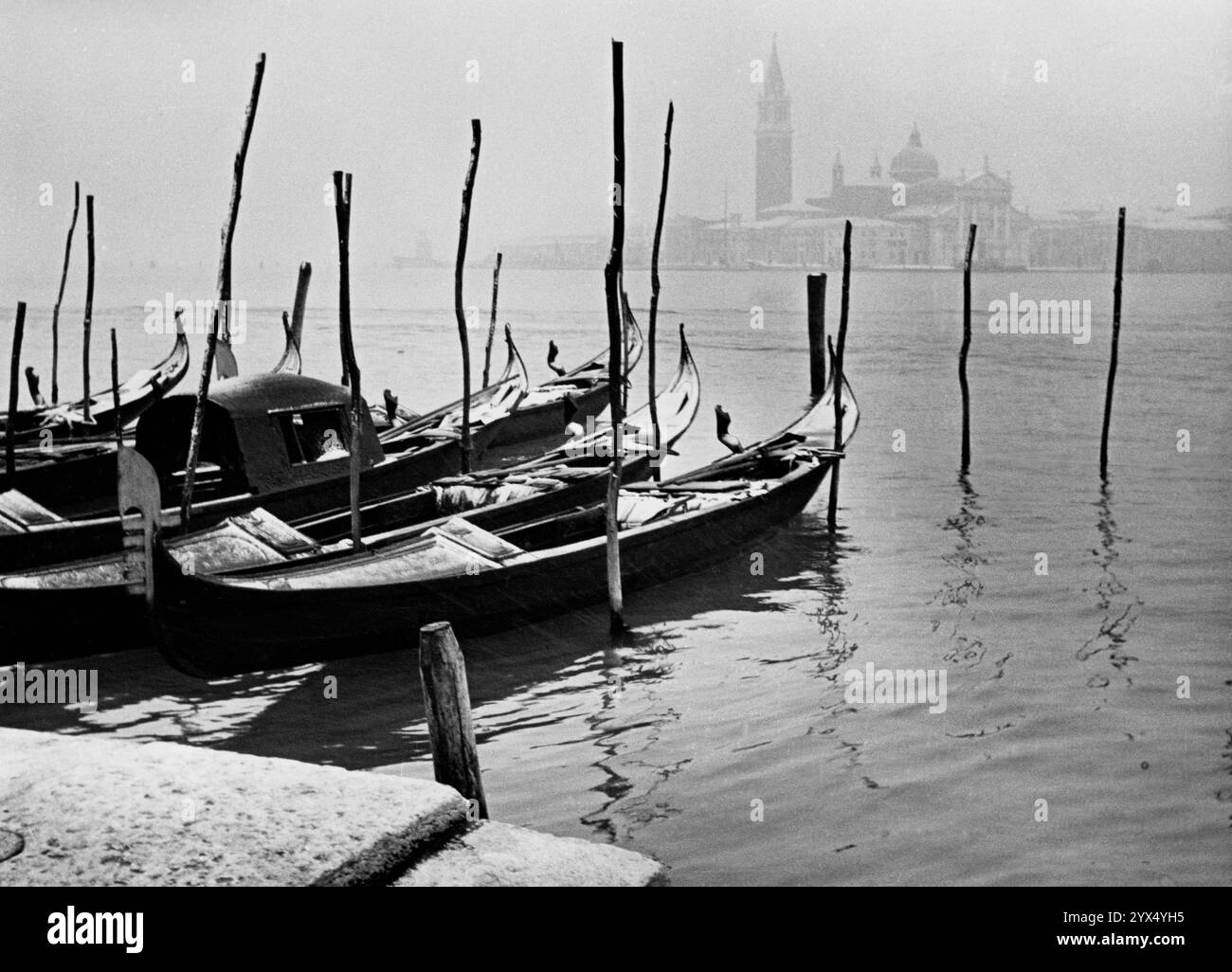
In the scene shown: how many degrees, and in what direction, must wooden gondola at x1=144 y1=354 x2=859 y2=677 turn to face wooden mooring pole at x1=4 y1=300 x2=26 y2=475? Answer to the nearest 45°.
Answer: approximately 90° to its right

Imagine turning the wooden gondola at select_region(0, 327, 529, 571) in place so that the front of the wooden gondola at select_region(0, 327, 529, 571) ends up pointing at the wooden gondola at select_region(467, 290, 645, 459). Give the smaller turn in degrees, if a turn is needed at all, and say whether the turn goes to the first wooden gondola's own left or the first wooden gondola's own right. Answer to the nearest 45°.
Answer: approximately 180°

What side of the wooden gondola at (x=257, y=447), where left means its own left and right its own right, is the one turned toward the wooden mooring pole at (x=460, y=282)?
back

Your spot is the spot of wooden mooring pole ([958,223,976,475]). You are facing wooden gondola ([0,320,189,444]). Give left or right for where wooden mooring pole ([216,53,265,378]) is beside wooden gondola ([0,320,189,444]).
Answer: left

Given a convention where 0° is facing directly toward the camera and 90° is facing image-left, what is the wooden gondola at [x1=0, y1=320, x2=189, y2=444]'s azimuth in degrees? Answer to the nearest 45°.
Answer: approximately 45°

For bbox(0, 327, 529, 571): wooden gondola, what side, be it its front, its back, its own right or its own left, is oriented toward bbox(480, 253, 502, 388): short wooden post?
back

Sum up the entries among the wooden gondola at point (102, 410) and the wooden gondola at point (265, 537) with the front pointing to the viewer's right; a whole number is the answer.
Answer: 0
